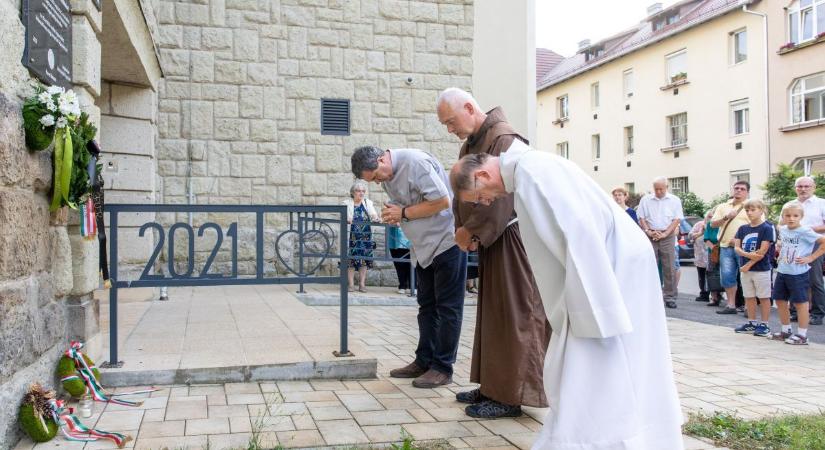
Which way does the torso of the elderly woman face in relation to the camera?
toward the camera

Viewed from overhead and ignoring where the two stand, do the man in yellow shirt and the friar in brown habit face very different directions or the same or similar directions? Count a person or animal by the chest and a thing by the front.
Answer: same or similar directions

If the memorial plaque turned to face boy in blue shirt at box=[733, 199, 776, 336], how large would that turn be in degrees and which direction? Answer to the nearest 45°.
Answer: approximately 45° to its left

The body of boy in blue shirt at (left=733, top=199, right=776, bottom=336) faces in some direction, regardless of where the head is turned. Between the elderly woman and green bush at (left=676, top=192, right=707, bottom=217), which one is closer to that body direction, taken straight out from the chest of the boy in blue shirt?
the elderly woman

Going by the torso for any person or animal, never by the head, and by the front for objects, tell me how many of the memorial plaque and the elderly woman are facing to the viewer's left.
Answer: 0

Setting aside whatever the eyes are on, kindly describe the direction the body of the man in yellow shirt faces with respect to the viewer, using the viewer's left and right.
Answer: facing the viewer and to the left of the viewer

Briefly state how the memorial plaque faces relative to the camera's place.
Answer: facing the viewer and to the right of the viewer

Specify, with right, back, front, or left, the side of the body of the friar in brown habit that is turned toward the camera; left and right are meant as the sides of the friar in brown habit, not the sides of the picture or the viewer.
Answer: left

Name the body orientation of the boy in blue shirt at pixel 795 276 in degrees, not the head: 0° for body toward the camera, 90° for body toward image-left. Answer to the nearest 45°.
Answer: approximately 45°

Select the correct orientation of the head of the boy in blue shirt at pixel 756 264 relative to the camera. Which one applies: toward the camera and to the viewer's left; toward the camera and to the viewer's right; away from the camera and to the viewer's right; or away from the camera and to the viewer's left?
toward the camera and to the viewer's left

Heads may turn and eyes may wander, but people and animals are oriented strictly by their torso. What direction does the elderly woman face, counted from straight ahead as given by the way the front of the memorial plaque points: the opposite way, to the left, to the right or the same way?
to the right

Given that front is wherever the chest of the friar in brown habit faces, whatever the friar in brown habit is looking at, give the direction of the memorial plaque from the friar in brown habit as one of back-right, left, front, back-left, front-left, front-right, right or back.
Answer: front

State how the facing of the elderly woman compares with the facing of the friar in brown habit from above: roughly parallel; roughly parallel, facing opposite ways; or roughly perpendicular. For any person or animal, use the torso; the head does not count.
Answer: roughly perpendicular

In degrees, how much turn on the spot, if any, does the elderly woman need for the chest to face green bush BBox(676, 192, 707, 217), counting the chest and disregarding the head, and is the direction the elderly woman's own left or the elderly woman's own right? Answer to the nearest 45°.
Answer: approximately 135° to the elderly woman's own left
